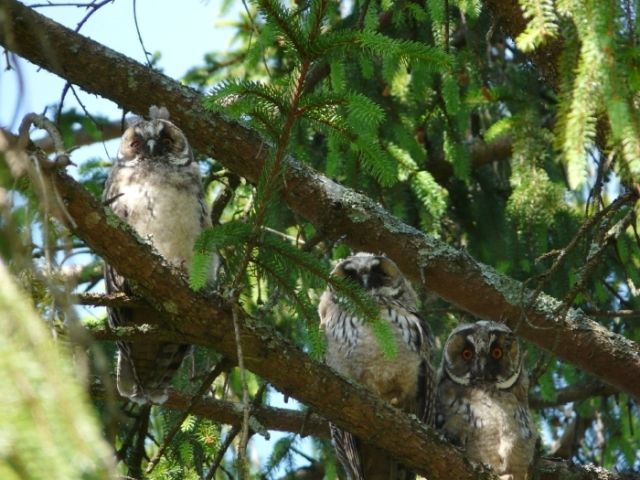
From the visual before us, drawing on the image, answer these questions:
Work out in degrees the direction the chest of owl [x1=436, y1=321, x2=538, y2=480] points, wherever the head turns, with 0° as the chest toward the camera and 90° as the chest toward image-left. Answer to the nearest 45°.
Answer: approximately 0°

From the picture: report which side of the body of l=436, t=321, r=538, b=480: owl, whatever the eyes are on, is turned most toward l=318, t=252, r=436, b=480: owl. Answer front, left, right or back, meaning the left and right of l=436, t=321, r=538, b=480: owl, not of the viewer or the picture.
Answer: right

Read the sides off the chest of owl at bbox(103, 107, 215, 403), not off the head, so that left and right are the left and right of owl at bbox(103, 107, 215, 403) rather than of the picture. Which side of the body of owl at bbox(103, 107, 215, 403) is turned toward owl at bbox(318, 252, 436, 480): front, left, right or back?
left

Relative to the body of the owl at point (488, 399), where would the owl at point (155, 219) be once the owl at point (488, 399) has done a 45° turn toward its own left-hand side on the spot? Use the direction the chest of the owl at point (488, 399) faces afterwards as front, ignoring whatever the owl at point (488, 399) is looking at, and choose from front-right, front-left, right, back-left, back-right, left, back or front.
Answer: right
